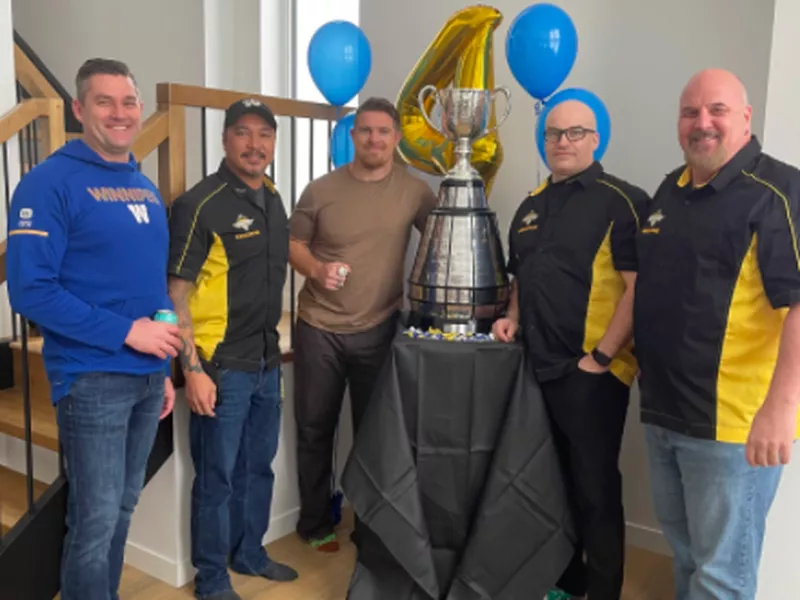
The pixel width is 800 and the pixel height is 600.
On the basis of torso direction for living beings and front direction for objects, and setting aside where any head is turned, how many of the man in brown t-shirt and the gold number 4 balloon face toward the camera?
2

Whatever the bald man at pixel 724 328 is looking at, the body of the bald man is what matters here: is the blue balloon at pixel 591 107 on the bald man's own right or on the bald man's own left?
on the bald man's own right

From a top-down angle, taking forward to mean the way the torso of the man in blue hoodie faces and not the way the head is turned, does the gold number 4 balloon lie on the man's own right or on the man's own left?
on the man's own left

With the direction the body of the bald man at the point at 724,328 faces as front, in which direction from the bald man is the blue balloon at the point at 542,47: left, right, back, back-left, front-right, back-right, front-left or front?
right

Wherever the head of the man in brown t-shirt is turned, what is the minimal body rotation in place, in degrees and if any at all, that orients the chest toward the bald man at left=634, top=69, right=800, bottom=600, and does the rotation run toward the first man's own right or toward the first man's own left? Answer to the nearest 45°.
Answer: approximately 45° to the first man's own left

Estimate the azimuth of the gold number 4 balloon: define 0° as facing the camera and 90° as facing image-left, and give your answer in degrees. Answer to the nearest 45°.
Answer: approximately 0°

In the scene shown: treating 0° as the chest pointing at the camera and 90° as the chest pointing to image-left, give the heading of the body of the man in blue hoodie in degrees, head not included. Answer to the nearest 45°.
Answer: approximately 315°

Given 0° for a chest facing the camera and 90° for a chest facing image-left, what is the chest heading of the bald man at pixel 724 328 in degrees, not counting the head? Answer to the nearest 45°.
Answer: approximately 45°
